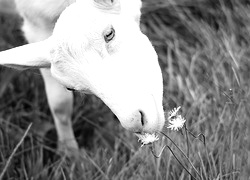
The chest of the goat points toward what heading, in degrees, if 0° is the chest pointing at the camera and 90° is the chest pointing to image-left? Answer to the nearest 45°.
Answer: approximately 315°
